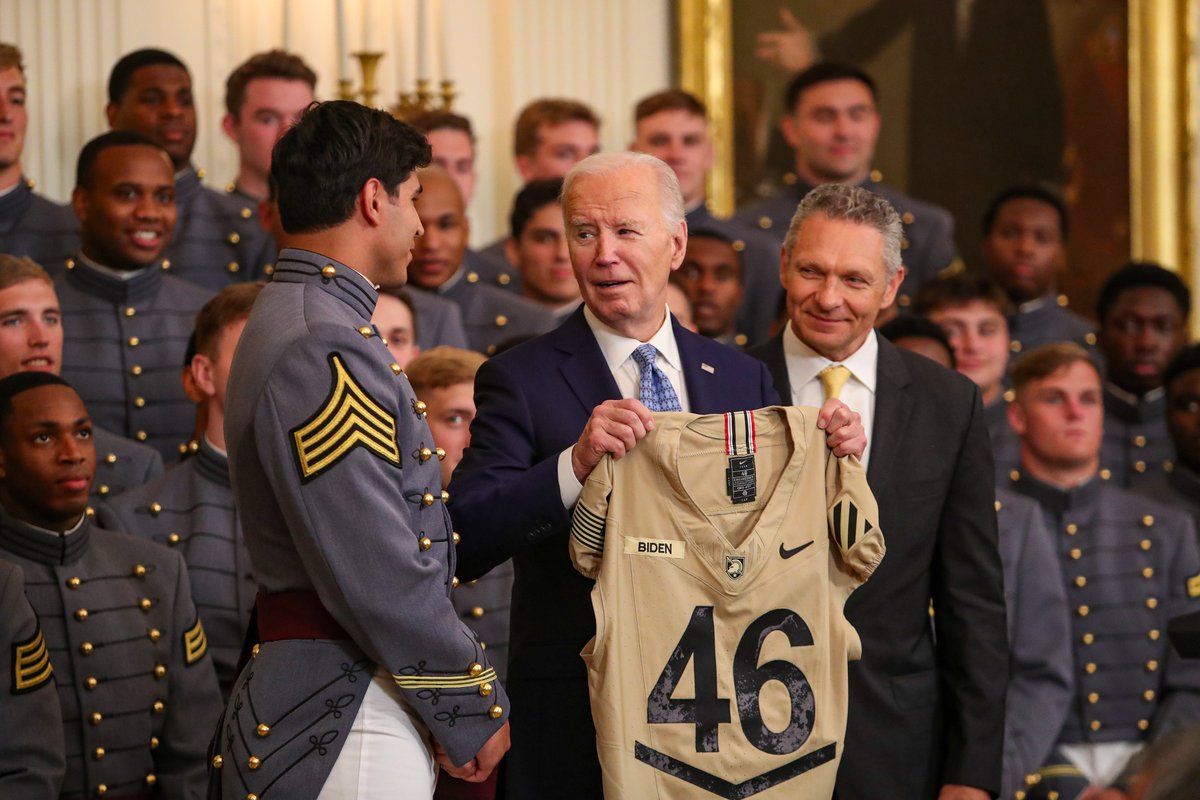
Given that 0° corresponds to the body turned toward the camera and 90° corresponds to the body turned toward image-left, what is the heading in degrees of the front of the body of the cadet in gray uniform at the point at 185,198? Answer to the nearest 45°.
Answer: approximately 315°

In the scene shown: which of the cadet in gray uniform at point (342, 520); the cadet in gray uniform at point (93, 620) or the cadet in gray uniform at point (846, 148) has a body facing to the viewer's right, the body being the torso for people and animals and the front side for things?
the cadet in gray uniform at point (342, 520)

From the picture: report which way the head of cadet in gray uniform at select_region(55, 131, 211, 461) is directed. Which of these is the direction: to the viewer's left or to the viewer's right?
to the viewer's right

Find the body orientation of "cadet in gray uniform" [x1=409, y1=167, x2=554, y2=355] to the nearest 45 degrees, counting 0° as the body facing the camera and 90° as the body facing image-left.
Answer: approximately 0°

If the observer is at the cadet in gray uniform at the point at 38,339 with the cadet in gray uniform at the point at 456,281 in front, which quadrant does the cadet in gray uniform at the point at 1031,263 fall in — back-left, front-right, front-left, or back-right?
front-right

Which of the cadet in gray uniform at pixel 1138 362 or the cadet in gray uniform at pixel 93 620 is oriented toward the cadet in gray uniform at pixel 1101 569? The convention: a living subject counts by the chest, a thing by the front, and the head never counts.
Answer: the cadet in gray uniform at pixel 1138 362

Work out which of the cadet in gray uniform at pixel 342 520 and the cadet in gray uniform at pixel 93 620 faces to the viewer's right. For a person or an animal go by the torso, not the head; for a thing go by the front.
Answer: the cadet in gray uniform at pixel 342 520

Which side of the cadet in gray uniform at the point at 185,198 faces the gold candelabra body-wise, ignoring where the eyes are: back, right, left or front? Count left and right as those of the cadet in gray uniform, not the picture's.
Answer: left

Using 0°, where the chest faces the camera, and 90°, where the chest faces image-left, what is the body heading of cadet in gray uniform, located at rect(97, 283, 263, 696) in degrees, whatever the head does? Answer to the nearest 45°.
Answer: approximately 315°

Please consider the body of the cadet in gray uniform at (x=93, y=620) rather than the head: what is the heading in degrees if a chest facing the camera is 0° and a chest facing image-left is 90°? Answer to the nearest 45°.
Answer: approximately 0°

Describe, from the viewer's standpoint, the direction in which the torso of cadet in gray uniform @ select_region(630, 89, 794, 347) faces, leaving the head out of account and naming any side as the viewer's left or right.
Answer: facing the viewer

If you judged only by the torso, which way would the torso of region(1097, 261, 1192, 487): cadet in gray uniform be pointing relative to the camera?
toward the camera
